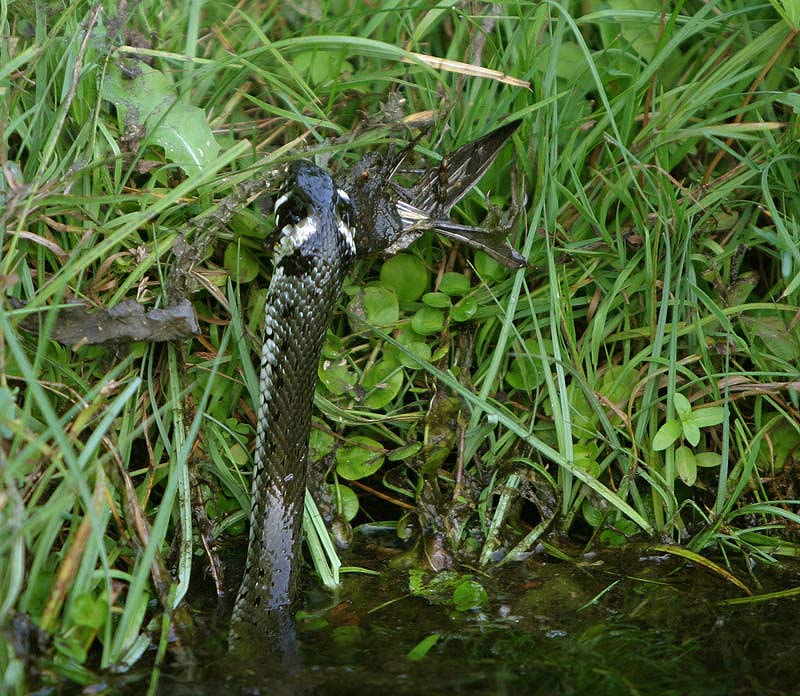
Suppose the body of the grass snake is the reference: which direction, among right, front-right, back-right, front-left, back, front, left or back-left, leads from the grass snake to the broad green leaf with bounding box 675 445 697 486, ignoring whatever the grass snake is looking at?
right

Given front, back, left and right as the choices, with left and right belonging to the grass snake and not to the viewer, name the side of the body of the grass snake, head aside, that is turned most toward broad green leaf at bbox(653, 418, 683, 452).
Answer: right

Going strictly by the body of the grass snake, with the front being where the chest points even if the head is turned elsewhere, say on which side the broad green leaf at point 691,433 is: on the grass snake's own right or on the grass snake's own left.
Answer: on the grass snake's own right

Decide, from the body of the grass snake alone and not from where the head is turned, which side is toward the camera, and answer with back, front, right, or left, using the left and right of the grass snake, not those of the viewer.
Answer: back
